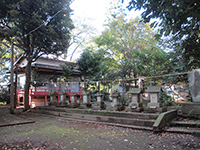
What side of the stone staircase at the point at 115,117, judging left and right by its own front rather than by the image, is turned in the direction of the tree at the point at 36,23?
right

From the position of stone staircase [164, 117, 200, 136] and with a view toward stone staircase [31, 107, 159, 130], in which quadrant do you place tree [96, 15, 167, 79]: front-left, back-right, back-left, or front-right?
front-right

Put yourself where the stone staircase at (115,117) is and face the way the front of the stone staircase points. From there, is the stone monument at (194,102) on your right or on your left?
on your left

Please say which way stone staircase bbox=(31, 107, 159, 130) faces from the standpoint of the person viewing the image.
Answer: facing the viewer and to the left of the viewer

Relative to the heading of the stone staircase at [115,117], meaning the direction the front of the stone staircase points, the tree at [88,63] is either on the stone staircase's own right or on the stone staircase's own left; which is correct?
on the stone staircase's own right

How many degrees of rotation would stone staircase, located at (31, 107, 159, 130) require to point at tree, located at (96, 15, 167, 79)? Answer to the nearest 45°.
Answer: approximately 135° to its right

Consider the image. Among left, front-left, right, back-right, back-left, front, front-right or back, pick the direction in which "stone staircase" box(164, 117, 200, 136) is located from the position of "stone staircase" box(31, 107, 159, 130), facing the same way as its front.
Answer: left

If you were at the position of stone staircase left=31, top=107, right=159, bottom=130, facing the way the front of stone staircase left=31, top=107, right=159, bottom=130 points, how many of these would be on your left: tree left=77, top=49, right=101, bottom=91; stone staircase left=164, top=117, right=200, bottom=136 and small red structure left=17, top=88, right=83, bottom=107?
1
